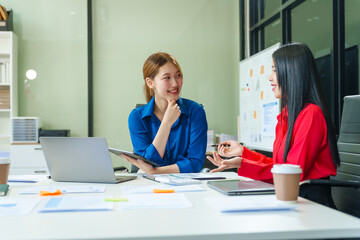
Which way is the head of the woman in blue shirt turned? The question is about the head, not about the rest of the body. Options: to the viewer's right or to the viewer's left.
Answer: to the viewer's right

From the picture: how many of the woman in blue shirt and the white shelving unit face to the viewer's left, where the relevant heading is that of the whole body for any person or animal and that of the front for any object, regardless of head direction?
0

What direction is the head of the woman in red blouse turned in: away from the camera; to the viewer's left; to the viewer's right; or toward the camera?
to the viewer's left

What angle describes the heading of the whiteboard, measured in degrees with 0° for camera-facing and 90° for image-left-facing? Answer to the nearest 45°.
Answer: approximately 45°

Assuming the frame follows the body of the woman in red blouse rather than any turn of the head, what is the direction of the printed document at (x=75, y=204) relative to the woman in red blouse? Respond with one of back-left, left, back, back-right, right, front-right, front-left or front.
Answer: front-left

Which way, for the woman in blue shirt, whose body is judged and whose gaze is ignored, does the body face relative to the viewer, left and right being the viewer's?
facing the viewer

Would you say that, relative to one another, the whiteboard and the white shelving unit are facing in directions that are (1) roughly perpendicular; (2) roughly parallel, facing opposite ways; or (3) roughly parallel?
roughly perpendicular

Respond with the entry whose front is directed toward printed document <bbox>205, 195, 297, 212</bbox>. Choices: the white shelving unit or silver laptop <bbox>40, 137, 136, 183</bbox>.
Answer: the white shelving unit

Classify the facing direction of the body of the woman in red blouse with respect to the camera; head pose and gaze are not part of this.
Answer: to the viewer's left

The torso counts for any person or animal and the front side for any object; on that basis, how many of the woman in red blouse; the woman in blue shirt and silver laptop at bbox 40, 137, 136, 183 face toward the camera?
1

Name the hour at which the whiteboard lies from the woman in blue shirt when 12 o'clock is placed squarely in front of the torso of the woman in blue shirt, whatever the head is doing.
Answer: The whiteboard is roughly at 7 o'clock from the woman in blue shirt.

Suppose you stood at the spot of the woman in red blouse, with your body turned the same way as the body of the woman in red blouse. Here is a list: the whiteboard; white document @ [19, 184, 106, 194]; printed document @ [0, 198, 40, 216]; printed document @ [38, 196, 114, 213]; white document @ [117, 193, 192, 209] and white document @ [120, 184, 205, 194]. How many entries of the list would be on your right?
1

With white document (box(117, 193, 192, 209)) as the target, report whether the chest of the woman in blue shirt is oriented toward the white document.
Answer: yes

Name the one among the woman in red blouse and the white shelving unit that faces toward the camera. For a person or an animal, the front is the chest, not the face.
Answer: the white shelving unit

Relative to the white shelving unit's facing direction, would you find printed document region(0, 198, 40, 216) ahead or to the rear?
ahead
